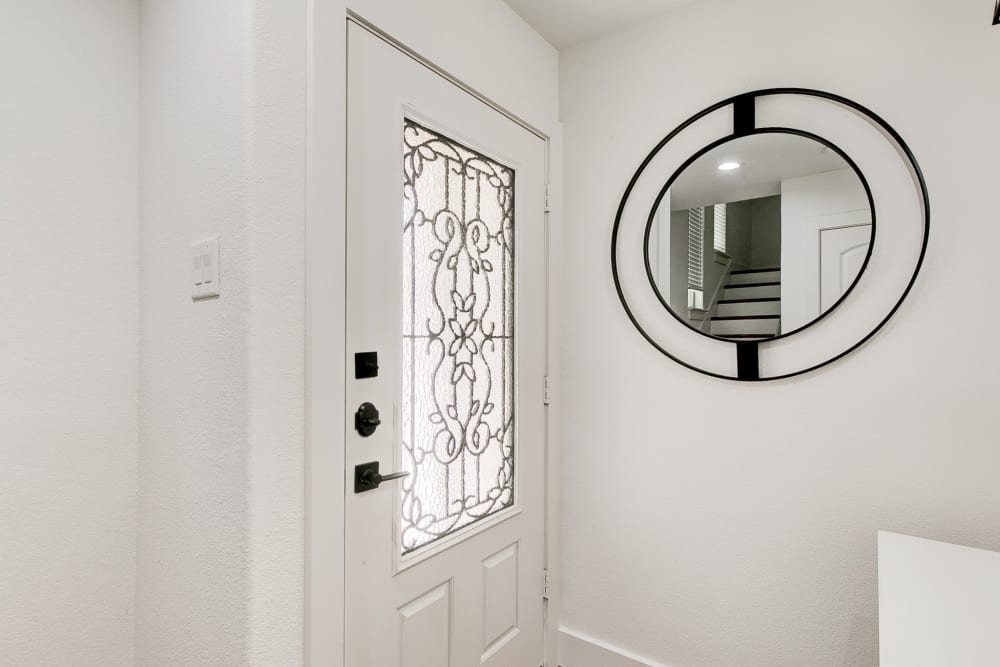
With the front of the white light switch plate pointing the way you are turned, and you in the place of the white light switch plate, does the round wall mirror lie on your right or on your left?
on your left

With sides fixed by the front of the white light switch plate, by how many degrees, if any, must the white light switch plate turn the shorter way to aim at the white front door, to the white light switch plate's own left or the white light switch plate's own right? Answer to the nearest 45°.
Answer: approximately 135° to the white light switch plate's own left

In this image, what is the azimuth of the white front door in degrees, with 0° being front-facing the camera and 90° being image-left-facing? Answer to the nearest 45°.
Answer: approximately 315°

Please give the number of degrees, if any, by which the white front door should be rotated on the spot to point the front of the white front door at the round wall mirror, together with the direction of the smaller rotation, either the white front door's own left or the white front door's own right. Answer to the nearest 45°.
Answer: approximately 45° to the white front door's own left

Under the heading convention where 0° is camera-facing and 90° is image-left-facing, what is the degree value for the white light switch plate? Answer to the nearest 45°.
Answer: approximately 45°

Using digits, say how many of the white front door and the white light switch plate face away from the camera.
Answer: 0

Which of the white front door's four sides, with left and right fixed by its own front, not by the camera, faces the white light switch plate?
right
